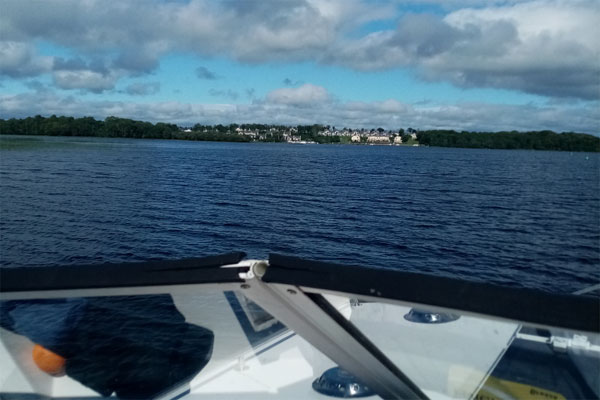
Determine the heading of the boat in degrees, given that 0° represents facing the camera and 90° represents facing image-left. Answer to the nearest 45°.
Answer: approximately 225°
